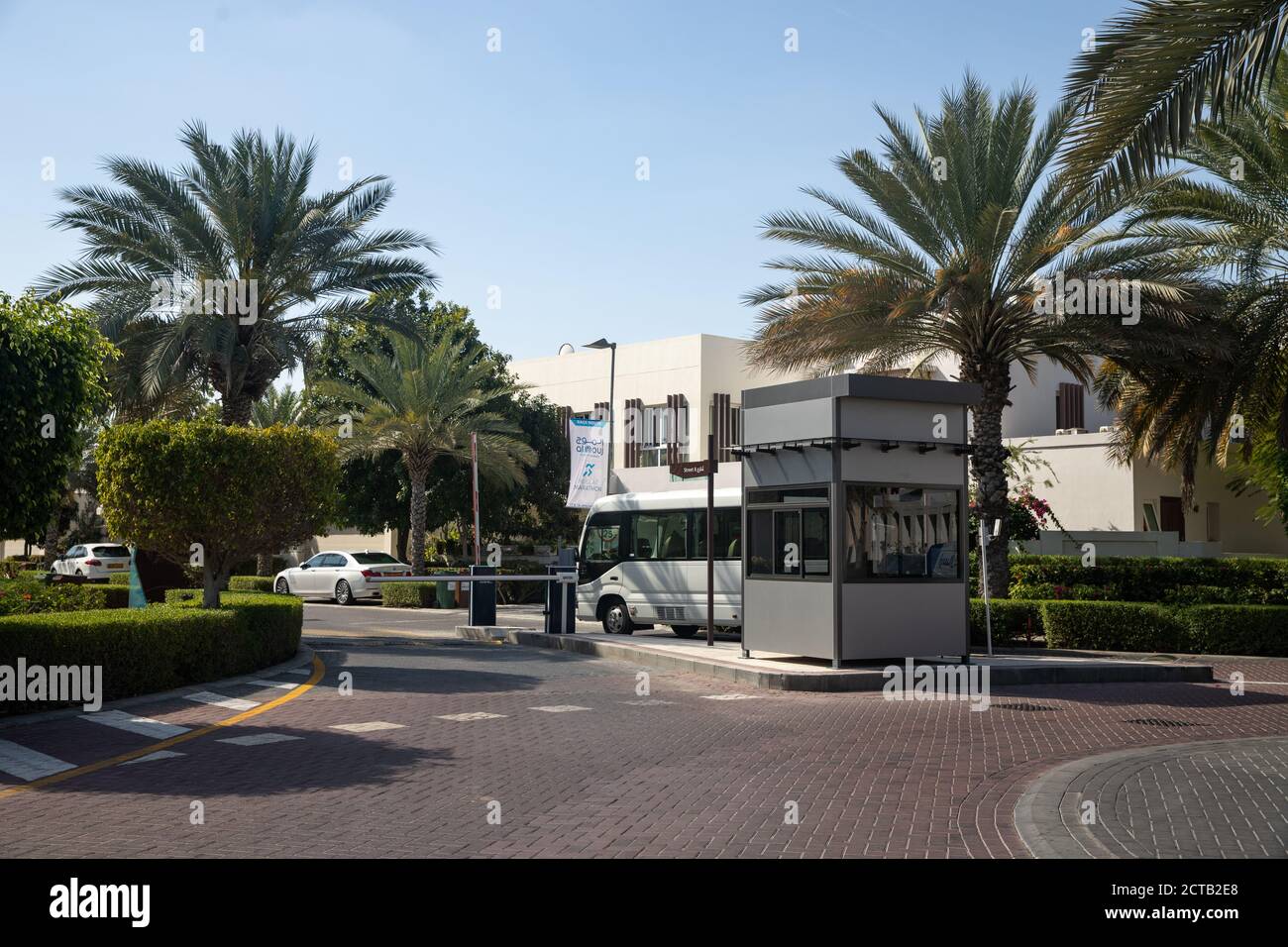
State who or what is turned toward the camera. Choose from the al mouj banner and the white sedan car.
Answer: the al mouj banner

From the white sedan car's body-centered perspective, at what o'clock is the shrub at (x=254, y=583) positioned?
The shrub is roughly at 12 o'clock from the white sedan car.

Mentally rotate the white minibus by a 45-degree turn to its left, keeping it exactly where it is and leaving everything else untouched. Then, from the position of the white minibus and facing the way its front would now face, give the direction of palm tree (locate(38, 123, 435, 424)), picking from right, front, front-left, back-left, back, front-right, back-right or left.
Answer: front-right

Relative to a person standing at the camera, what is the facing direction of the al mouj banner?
facing the viewer

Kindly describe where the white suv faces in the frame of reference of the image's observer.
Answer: facing away from the viewer and to the left of the viewer

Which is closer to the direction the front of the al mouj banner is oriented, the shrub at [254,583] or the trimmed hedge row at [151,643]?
the trimmed hedge row

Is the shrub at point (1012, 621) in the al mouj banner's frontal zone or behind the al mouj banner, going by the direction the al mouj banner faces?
frontal zone

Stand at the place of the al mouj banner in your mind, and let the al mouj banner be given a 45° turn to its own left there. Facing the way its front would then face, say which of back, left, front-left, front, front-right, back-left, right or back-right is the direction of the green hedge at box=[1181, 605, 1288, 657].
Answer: front

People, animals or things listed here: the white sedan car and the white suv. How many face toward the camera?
0

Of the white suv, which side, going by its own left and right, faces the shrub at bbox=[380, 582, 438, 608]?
back

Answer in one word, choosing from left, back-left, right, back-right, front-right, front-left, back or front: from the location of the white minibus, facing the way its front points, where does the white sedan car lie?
front-right

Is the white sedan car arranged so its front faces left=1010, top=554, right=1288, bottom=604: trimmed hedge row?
no

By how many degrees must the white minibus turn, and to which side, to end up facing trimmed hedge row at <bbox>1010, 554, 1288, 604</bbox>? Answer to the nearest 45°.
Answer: approximately 180°

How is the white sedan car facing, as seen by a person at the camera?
facing away from the viewer and to the left of the viewer

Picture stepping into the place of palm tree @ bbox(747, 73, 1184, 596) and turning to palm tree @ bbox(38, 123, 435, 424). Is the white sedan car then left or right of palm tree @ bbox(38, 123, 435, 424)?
right

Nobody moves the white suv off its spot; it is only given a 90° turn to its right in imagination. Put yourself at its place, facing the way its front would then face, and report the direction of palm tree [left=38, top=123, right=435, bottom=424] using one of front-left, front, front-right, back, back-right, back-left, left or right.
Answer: back-right

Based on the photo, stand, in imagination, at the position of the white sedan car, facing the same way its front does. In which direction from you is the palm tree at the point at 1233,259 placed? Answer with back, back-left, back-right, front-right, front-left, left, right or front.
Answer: back
